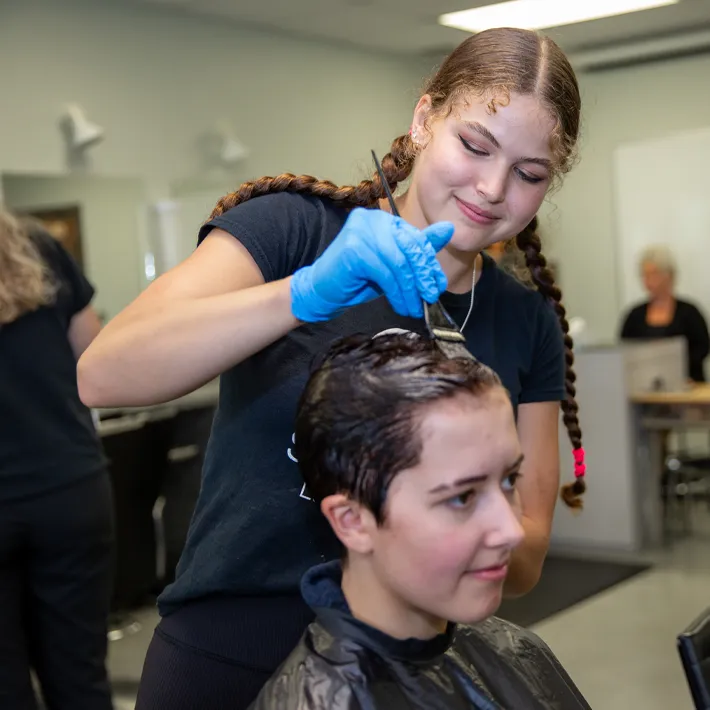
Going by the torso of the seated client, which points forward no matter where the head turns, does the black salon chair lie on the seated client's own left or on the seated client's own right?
on the seated client's own left

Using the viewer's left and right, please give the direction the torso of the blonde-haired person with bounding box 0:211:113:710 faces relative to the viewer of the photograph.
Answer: facing away from the viewer

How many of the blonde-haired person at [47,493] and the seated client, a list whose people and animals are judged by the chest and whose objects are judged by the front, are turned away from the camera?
1

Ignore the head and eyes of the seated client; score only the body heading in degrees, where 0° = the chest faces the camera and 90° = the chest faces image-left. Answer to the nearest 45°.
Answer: approximately 315°

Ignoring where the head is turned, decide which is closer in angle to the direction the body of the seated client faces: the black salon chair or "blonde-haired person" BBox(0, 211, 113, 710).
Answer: the black salon chair

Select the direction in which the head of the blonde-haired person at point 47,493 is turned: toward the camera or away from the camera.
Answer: away from the camera

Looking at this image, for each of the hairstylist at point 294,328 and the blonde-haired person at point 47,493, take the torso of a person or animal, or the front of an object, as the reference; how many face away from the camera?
1
